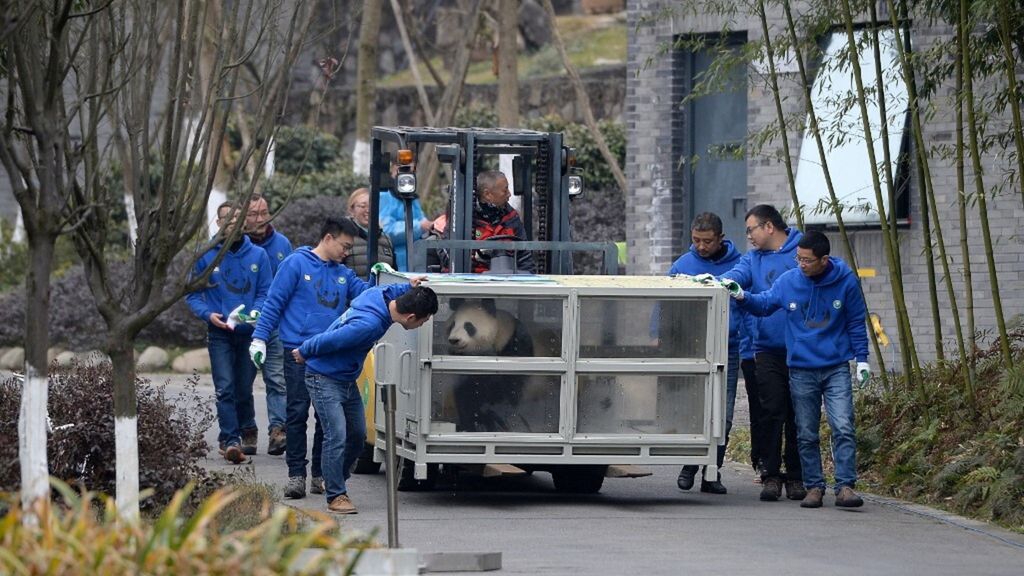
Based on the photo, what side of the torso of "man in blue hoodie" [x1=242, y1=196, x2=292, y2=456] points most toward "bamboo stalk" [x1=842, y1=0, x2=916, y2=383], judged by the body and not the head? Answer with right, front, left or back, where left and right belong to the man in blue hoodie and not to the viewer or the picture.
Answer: left

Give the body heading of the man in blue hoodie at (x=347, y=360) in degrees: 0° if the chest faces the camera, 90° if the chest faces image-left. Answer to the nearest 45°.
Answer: approximately 270°

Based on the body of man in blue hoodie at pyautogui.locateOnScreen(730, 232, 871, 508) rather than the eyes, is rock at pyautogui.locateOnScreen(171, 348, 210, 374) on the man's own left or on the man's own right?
on the man's own right

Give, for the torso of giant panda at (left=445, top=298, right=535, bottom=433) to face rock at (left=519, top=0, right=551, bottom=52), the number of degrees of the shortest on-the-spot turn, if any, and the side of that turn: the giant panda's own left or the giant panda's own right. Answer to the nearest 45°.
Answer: approximately 135° to the giant panda's own right

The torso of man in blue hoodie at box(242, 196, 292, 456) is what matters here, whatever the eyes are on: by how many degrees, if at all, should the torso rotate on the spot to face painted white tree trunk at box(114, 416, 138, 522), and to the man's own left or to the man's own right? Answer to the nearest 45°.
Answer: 0° — they already face it

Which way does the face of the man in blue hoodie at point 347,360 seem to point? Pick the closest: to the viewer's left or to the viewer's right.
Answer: to the viewer's right

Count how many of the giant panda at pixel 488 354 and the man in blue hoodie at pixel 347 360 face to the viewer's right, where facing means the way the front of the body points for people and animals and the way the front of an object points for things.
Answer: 1

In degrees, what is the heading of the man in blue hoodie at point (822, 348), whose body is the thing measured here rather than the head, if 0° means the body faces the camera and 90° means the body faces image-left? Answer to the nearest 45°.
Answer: approximately 45°

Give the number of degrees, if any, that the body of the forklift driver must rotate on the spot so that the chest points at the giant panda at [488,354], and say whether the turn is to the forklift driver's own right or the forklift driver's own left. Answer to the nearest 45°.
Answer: approximately 45° to the forklift driver's own right

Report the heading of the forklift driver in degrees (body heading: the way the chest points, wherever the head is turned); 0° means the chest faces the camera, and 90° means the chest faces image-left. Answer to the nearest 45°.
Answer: approximately 315°
